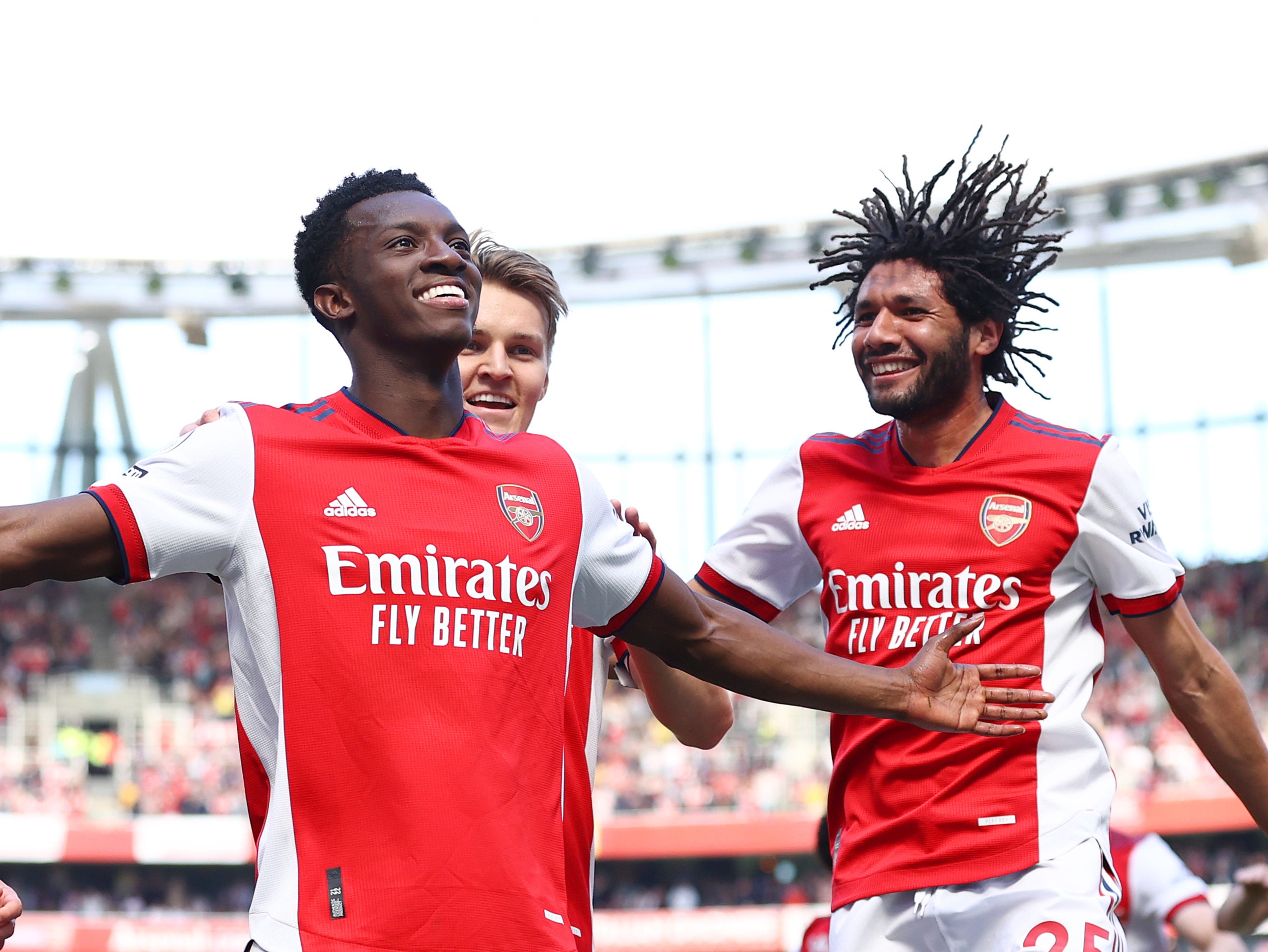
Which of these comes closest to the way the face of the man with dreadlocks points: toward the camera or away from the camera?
toward the camera

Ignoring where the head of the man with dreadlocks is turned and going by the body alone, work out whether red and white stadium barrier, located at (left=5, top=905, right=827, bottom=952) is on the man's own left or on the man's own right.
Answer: on the man's own right

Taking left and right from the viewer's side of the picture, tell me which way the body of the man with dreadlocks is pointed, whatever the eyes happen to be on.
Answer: facing the viewer and to the left of the viewer

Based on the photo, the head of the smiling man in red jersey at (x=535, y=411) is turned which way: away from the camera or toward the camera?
toward the camera

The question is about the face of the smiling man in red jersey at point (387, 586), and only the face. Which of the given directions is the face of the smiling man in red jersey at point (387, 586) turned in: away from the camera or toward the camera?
toward the camera

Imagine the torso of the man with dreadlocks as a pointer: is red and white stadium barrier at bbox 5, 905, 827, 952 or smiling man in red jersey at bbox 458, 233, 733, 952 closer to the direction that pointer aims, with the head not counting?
the smiling man in red jersey

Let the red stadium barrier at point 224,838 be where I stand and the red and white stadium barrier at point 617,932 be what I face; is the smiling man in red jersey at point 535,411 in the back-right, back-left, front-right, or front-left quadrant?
front-right

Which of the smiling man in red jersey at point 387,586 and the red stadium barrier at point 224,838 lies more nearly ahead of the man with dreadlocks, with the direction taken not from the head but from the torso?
the smiling man in red jersey

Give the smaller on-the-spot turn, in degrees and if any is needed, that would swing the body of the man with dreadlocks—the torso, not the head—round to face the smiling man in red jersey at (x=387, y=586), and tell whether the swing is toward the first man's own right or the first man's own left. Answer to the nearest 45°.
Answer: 0° — they already face them

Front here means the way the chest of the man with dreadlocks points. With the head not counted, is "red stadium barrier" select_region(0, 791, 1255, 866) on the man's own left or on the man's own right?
on the man's own right

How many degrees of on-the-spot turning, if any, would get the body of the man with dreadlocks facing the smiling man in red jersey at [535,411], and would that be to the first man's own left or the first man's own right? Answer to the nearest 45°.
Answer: approximately 45° to the first man's own right
